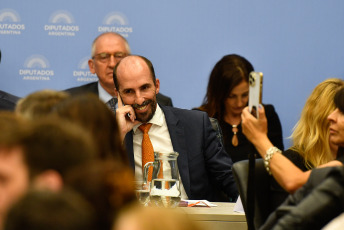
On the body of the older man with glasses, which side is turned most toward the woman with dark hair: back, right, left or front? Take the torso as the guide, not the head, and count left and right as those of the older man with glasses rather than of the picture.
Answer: left

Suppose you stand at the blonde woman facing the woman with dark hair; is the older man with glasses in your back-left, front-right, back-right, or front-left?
front-left

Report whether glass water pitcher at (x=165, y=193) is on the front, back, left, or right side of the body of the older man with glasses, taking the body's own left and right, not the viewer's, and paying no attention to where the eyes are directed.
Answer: front

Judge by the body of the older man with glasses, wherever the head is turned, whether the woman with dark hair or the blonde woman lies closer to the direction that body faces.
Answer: the blonde woman

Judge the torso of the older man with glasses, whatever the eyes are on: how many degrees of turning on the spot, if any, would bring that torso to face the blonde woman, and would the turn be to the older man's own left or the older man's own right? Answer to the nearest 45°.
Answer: approximately 45° to the older man's own left

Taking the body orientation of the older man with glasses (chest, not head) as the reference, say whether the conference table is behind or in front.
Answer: in front

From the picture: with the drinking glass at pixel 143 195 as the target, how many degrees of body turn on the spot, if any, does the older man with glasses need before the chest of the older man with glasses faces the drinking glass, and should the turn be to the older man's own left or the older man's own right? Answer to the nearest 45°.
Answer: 0° — they already face it

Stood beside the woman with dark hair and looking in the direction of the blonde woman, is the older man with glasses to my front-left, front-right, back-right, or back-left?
back-right

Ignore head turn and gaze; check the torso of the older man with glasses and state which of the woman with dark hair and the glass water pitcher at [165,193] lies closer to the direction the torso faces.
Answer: the glass water pitcher

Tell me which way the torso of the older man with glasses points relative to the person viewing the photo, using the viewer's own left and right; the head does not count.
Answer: facing the viewer
